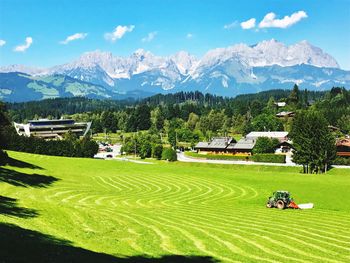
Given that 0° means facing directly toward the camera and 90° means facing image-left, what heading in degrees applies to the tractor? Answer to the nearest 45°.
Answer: approximately 90°
